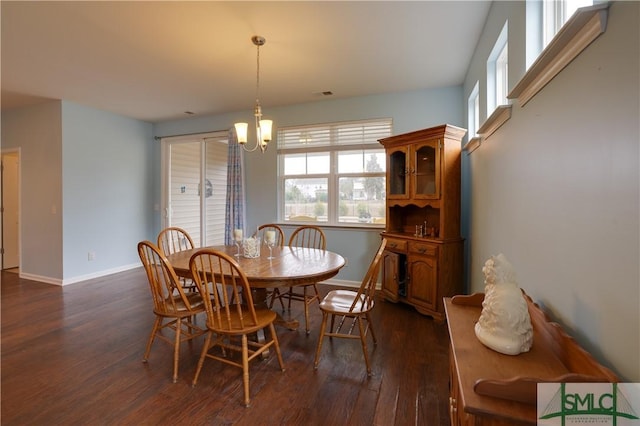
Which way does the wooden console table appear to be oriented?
to the viewer's left

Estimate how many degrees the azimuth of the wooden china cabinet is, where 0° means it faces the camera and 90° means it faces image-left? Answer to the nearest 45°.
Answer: approximately 45°

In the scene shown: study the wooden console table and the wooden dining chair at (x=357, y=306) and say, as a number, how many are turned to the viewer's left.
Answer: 2

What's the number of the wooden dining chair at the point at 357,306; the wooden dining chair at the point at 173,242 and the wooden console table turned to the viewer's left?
2

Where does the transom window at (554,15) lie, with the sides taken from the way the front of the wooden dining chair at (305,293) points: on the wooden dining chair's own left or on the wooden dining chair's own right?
on the wooden dining chair's own left

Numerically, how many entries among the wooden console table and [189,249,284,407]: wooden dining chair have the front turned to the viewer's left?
1

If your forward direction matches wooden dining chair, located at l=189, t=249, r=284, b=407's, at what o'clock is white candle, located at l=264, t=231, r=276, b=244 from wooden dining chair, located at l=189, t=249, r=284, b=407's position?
The white candle is roughly at 11 o'clock from the wooden dining chair.

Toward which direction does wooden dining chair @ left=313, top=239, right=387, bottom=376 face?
to the viewer's left

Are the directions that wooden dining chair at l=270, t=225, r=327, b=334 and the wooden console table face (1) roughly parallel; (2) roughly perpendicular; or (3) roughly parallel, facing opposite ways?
roughly perpendicular

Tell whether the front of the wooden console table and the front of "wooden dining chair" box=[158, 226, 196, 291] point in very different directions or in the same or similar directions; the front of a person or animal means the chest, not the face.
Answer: very different directions

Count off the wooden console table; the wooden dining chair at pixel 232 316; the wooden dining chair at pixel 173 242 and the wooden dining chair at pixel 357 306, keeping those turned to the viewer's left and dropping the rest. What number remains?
2
